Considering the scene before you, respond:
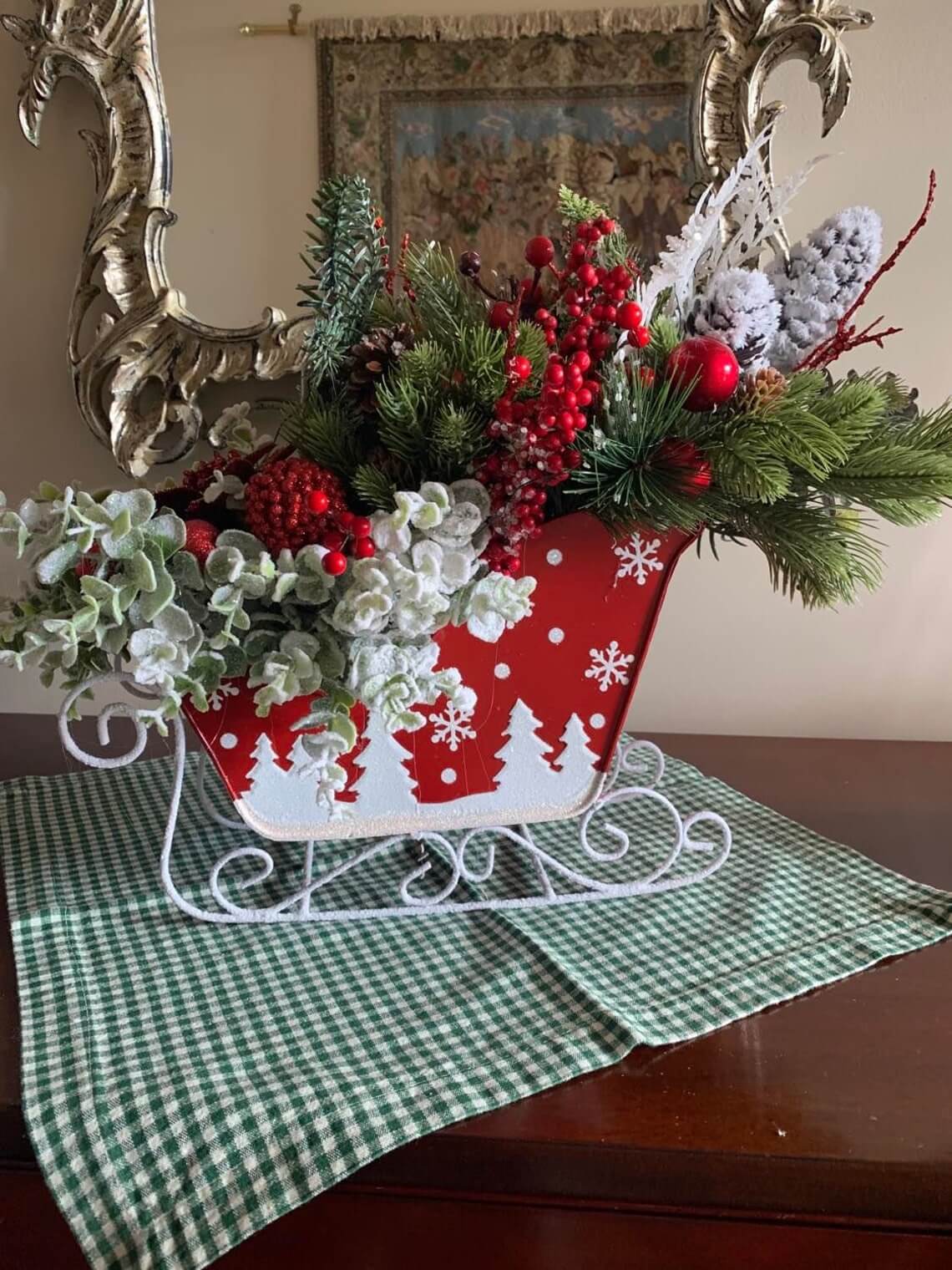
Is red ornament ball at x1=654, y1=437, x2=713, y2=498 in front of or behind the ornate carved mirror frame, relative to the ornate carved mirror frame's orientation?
in front

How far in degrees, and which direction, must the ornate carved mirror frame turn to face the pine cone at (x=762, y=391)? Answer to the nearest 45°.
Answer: approximately 45° to its left

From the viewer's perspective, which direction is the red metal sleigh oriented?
to the viewer's left

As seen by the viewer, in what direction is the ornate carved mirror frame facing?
toward the camera

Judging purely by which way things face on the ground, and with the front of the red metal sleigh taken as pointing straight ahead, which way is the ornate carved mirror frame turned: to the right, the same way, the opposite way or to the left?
to the left
